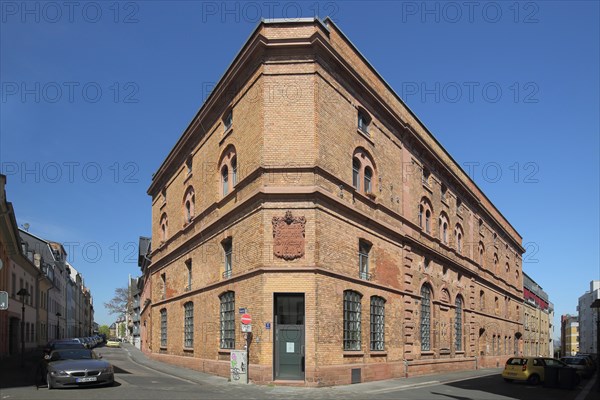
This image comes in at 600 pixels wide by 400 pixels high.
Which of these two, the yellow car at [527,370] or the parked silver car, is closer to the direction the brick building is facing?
the parked silver car

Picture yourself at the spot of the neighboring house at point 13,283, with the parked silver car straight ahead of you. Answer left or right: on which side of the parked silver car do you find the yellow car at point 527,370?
left

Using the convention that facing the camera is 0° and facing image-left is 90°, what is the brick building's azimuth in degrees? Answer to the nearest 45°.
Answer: approximately 0°

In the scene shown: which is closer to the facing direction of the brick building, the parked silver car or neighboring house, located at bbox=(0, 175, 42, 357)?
the parked silver car
